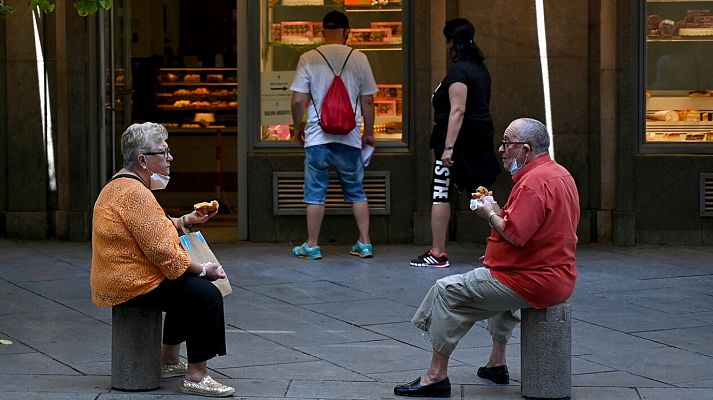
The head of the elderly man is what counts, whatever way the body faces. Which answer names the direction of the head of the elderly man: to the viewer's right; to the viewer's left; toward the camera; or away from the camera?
to the viewer's left

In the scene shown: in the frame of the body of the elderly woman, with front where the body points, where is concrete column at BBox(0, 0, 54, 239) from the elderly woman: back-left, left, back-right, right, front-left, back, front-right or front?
left

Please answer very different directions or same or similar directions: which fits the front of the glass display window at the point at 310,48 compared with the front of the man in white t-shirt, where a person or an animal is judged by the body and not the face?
very different directions

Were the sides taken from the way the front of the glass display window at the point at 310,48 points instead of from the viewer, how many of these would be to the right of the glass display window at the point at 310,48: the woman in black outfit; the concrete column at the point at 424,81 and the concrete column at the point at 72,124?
1

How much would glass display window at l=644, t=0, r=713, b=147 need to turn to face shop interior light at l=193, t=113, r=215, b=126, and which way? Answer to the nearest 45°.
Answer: approximately 135° to its right

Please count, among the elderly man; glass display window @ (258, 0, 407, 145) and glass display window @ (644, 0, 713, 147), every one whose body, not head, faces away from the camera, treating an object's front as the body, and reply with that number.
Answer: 0

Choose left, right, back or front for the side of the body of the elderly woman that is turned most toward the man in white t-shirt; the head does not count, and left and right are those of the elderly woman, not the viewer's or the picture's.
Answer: left

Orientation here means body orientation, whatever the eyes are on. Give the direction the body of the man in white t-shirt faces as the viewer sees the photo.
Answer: away from the camera

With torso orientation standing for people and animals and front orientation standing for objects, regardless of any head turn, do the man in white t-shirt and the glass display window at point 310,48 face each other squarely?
yes

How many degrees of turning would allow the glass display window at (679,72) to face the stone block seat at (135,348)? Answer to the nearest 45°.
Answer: approximately 45° to its right

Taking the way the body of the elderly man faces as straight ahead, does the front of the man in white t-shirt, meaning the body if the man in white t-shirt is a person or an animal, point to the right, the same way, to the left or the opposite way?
to the right

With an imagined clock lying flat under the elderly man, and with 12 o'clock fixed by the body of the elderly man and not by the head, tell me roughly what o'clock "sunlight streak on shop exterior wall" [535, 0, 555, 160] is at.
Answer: The sunlight streak on shop exterior wall is roughly at 3 o'clock from the elderly man.

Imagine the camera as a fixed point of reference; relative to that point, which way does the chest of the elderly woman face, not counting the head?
to the viewer's right

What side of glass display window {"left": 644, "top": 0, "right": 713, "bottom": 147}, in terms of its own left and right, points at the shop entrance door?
right

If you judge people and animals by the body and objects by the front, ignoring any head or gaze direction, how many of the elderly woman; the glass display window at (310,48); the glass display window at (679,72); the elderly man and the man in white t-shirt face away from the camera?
1

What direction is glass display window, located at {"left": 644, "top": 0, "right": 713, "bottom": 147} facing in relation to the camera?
toward the camera

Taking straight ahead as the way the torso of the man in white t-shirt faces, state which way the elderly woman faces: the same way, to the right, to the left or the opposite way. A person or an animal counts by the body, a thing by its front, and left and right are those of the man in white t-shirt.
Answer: to the right

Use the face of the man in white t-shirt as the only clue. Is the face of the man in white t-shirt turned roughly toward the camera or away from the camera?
away from the camera

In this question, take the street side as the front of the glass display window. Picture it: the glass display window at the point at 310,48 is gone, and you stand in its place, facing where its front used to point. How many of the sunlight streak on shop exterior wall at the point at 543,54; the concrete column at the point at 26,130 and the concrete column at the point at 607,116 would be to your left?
2

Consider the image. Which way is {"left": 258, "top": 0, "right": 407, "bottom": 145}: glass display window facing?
toward the camera

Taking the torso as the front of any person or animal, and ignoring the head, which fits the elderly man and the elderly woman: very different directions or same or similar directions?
very different directions

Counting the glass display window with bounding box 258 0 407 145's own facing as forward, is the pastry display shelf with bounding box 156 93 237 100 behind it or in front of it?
behind

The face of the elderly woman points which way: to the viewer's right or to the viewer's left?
to the viewer's right
